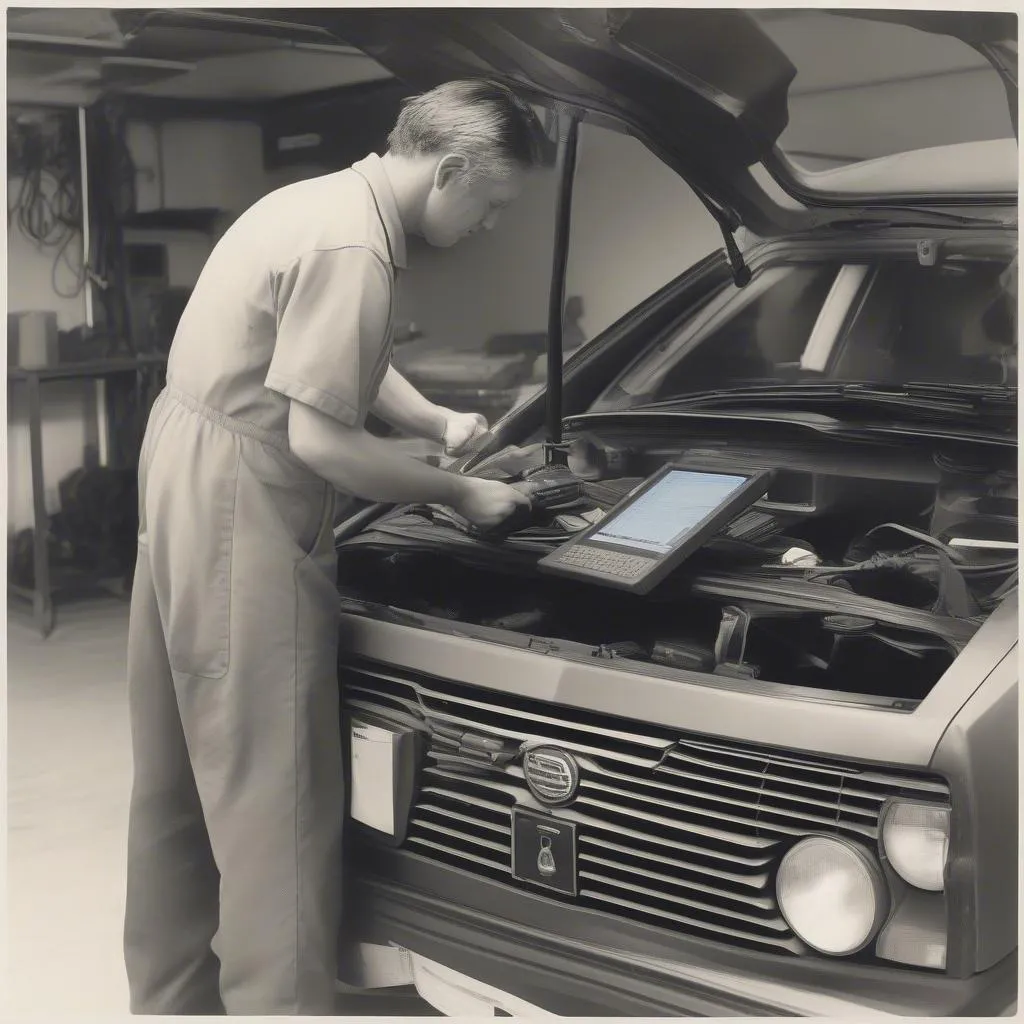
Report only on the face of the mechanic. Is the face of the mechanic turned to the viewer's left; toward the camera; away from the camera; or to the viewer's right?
to the viewer's right

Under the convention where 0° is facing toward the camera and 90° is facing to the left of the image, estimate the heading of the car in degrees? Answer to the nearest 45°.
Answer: approximately 45°
